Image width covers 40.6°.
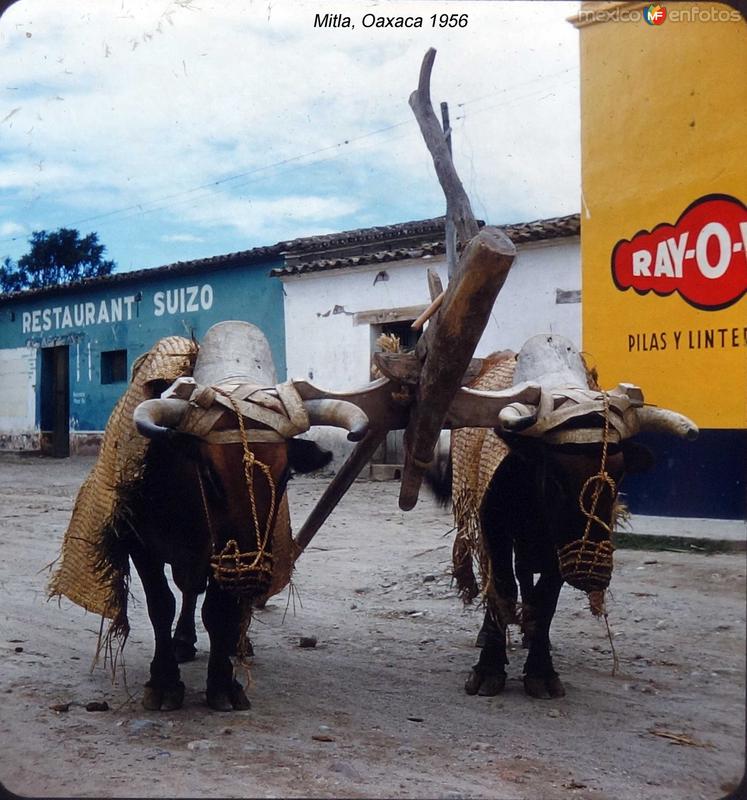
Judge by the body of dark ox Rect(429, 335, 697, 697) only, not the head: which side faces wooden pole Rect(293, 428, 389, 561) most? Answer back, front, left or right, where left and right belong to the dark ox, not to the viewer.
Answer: right

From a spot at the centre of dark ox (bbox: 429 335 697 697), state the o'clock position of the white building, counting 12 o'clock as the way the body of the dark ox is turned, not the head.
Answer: The white building is roughly at 5 o'clock from the dark ox.

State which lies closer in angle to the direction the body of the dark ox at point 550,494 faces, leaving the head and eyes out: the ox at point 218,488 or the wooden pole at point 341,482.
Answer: the ox

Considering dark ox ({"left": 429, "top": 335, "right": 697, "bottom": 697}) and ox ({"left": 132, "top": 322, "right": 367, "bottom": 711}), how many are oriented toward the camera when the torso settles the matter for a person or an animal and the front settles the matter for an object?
2

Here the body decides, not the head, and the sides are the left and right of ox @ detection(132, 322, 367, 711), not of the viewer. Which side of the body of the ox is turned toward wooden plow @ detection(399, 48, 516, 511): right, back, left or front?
left

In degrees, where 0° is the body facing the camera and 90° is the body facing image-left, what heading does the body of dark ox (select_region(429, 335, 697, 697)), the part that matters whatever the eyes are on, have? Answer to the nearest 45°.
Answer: approximately 0°

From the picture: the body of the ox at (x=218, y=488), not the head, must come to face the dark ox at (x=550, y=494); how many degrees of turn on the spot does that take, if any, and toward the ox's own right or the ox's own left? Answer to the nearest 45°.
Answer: approximately 90° to the ox's own left

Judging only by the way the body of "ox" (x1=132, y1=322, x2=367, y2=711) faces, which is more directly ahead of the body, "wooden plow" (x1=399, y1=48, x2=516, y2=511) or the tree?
the wooden plow

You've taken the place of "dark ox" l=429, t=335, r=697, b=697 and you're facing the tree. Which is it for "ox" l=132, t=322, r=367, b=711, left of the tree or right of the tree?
left

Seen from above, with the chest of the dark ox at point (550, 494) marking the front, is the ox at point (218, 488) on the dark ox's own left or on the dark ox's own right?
on the dark ox's own right

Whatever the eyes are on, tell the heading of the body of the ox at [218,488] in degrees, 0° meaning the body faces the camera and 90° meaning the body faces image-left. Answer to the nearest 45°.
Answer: approximately 0°
